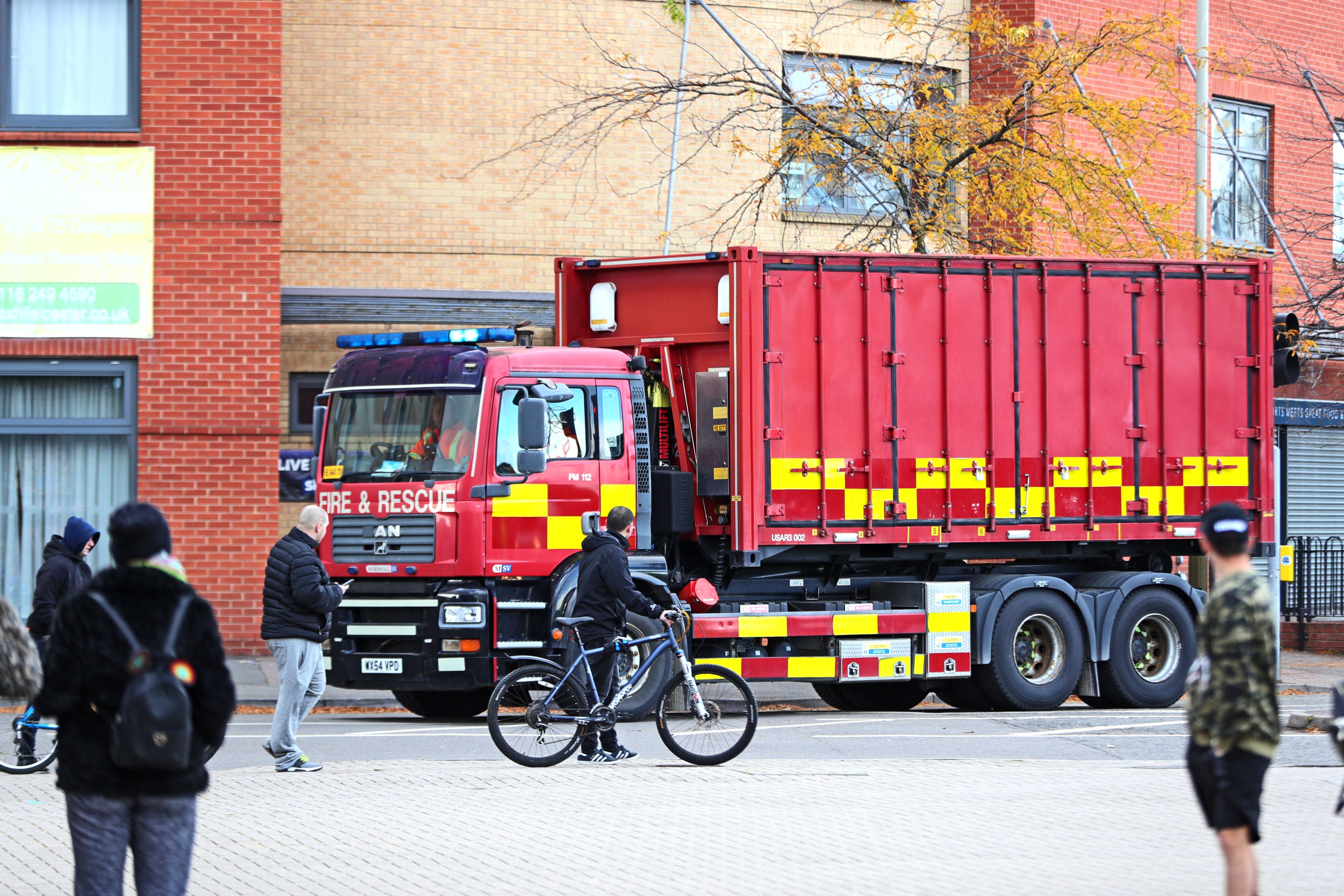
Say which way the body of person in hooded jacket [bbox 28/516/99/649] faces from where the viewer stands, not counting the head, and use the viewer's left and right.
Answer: facing to the right of the viewer

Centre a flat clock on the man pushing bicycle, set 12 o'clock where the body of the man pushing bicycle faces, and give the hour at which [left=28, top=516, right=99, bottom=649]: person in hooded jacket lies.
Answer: The person in hooded jacket is roughly at 6 o'clock from the man pushing bicycle.

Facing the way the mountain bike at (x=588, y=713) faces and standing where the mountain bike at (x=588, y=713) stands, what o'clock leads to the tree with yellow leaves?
The tree with yellow leaves is roughly at 10 o'clock from the mountain bike.

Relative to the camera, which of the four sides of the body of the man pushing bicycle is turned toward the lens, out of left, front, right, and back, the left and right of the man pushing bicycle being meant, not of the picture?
right

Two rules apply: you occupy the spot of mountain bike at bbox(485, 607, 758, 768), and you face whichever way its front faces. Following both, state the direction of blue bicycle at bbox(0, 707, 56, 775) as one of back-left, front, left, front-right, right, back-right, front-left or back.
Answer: back

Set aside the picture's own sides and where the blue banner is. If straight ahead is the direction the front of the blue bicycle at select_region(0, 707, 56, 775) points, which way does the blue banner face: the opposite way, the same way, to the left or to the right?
to the right

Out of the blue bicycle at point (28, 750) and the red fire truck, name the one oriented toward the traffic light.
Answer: the blue bicycle

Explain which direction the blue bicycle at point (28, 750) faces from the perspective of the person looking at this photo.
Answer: facing to the right of the viewer

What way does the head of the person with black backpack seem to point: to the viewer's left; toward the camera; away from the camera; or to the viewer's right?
away from the camera

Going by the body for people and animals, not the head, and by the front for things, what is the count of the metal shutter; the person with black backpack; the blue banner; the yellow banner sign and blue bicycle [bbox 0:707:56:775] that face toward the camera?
3

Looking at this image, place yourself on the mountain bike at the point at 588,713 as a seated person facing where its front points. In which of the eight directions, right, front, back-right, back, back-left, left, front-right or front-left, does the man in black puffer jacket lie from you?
back

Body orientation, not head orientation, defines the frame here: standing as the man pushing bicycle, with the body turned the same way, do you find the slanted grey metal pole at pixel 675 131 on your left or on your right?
on your left

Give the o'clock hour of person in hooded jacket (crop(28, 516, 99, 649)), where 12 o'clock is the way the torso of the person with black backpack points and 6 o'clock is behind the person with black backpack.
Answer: The person in hooded jacket is roughly at 12 o'clock from the person with black backpack.

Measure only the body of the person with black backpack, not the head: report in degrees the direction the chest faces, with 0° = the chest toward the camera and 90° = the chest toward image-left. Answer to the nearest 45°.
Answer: approximately 180°
